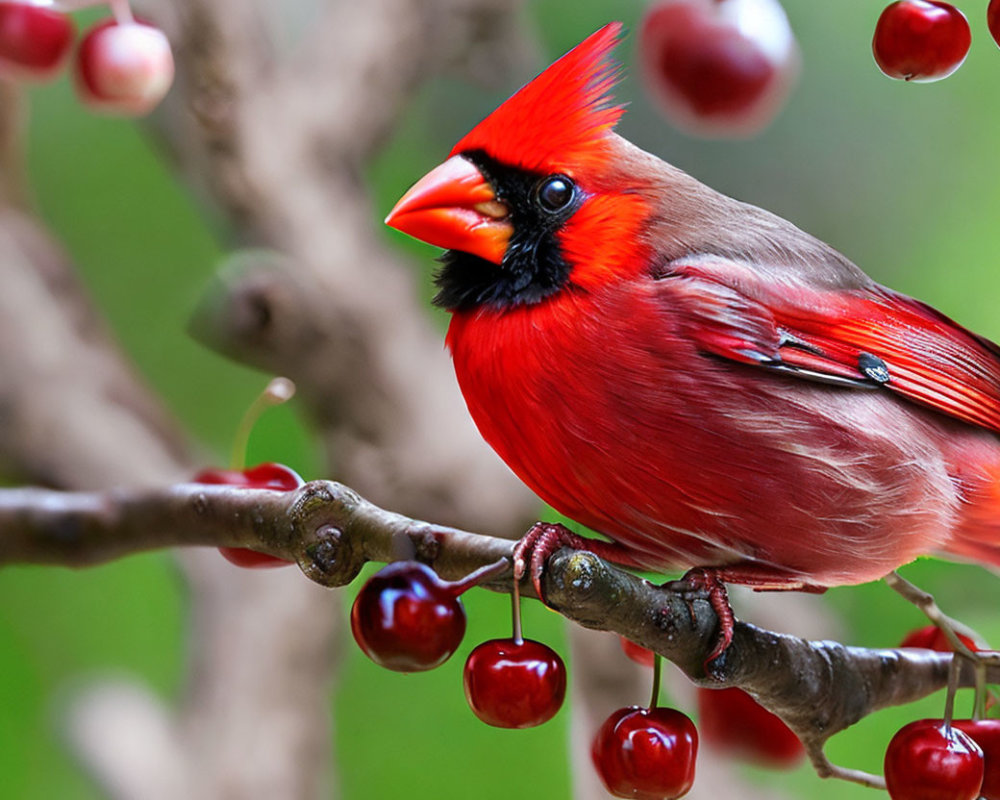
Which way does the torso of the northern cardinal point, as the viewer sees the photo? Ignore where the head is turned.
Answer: to the viewer's left
